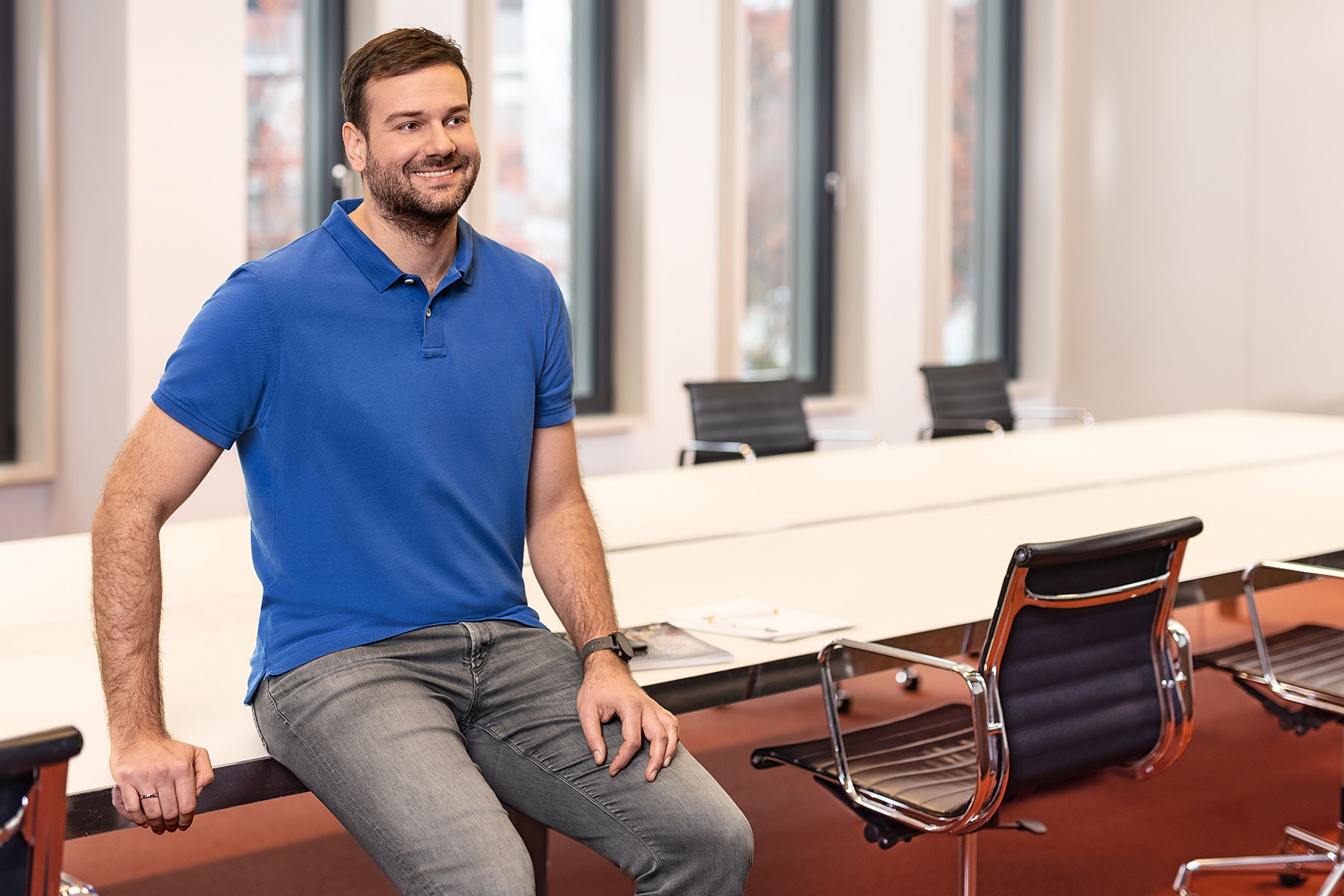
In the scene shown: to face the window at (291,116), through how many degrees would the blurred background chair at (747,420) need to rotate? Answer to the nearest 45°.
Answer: approximately 180°

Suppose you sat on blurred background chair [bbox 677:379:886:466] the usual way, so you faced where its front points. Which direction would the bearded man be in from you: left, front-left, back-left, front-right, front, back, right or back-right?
front-right

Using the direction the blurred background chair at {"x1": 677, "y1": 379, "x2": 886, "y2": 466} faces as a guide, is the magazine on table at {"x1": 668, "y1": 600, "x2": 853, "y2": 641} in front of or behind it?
in front

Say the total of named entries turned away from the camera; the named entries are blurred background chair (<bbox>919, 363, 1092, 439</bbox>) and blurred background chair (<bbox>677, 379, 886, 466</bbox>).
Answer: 0

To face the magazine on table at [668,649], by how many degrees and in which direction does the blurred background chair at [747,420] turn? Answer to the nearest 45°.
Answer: approximately 45° to its right

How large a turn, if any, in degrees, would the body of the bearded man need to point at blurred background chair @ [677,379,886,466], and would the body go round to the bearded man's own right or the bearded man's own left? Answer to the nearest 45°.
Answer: approximately 135° to the bearded man's own left

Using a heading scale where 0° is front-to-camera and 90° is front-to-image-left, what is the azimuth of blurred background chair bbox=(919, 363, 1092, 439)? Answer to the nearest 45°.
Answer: approximately 315°

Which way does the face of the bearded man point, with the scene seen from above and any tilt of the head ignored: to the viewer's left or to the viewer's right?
to the viewer's right

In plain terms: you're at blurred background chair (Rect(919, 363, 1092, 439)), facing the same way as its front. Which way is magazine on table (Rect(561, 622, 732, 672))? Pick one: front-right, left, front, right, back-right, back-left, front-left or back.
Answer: front-right

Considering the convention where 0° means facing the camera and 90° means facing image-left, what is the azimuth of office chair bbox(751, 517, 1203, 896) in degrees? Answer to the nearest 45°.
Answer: approximately 135°
